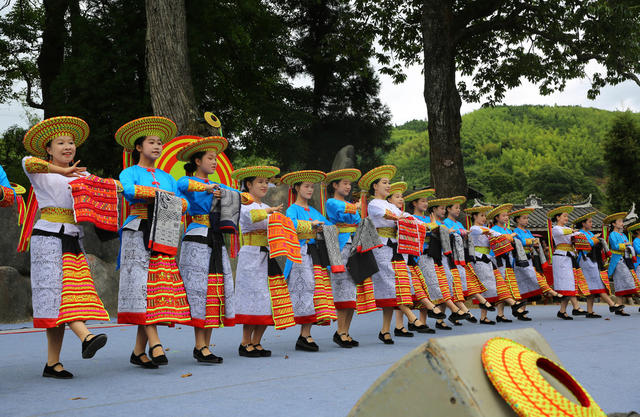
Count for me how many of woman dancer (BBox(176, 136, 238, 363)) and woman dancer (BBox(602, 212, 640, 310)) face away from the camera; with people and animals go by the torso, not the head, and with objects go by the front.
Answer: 0

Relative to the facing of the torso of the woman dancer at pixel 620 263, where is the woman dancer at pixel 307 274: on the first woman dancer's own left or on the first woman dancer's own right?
on the first woman dancer's own right
